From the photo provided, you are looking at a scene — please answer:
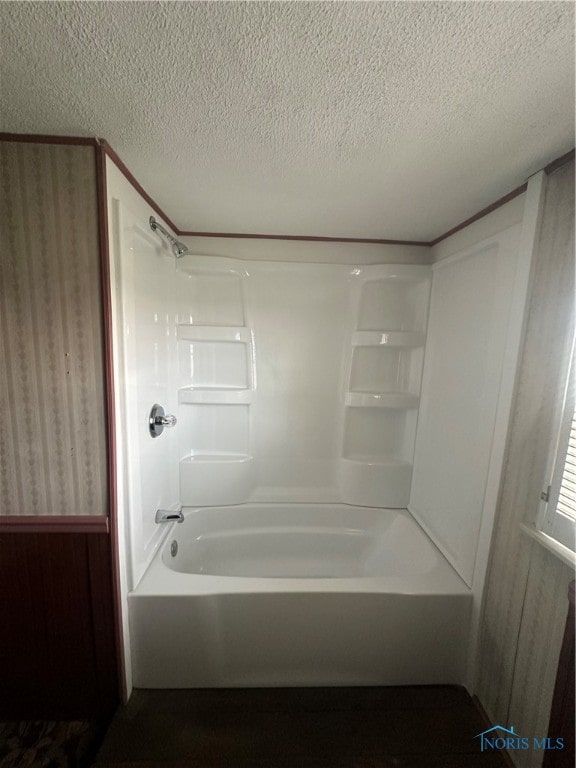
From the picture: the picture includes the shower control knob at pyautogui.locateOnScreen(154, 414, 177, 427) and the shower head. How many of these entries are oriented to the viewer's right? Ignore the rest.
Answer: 2

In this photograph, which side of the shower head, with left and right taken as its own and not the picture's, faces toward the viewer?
right

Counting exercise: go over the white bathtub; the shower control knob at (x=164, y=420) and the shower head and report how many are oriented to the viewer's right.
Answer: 2

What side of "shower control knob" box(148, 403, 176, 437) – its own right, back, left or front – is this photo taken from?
right

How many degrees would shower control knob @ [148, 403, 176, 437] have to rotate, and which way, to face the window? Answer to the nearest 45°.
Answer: approximately 45° to its right

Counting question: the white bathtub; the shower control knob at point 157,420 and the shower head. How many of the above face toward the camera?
1
